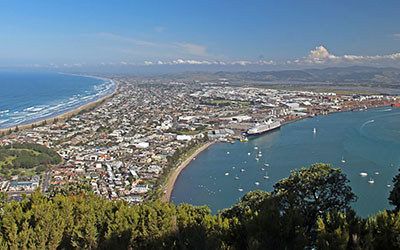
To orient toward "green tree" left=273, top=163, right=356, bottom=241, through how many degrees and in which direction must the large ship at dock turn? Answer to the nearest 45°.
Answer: approximately 45° to its left

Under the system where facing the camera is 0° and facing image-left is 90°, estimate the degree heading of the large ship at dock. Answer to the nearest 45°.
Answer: approximately 45°
